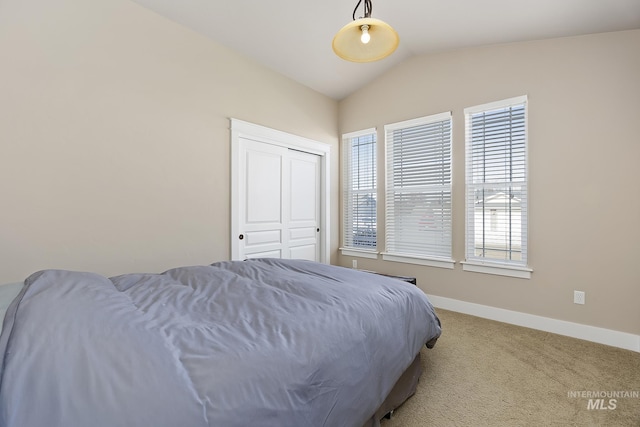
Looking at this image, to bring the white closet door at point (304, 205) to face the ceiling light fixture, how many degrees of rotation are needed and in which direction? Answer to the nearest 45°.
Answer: approximately 45° to its right

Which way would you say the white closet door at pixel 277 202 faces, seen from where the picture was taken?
facing the viewer and to the right of the viewer

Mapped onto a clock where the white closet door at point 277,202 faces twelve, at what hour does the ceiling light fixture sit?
The ceiling light fixture is roughly at 1 o'clock from the white closet door.

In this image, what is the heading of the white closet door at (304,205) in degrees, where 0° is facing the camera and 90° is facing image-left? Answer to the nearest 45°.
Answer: approximately 315°
